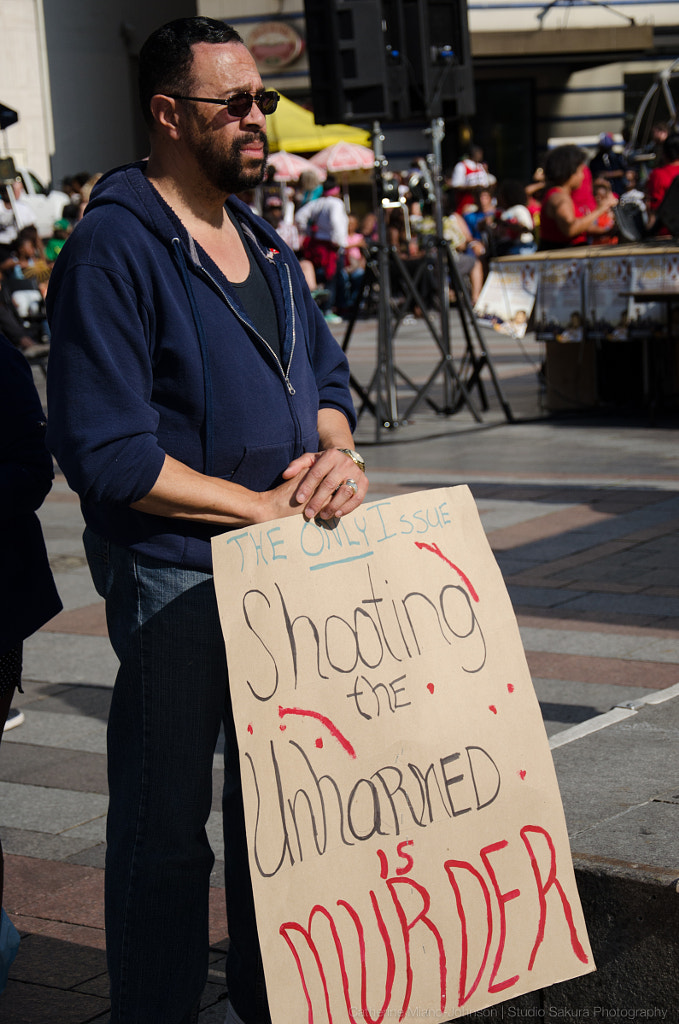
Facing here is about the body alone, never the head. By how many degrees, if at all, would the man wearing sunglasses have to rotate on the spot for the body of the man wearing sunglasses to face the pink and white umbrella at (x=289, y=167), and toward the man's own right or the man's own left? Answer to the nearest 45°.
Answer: approximately 135° to the man's own left

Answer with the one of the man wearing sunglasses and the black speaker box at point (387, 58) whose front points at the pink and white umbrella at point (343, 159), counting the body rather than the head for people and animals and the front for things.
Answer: the black speaker box

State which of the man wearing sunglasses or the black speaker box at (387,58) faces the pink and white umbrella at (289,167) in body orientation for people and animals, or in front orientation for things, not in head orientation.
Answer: the black speaker box

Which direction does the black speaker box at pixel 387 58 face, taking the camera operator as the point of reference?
facing away from the viewer

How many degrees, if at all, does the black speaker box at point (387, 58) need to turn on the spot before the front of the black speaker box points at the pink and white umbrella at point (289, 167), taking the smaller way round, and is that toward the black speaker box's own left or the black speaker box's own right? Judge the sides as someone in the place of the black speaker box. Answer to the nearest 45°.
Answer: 0° — it already faces it
